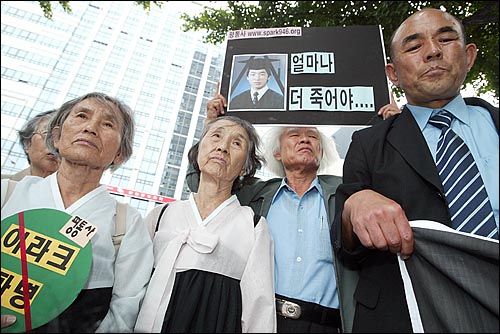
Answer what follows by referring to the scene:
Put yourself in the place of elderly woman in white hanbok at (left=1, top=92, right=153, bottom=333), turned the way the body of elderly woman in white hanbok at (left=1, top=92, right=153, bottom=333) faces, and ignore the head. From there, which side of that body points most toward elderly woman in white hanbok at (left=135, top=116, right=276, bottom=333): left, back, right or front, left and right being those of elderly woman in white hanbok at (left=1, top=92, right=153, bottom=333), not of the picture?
left

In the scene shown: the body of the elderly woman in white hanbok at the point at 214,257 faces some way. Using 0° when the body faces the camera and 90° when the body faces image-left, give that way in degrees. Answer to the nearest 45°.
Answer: approximately 0°

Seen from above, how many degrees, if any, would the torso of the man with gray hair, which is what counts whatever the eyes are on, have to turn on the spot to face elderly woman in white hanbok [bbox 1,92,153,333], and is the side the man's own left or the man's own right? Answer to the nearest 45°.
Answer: approximately 45° to the man's own right

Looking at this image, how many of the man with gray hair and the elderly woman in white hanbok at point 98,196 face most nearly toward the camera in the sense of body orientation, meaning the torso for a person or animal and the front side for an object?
2

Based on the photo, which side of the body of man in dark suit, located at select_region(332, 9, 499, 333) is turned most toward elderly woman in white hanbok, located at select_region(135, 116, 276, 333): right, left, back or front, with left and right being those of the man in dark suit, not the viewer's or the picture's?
right

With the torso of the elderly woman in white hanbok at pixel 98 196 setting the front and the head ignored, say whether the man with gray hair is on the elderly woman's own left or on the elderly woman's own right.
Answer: on the elderly woman's own left

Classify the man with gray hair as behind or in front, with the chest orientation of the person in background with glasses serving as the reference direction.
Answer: in front
